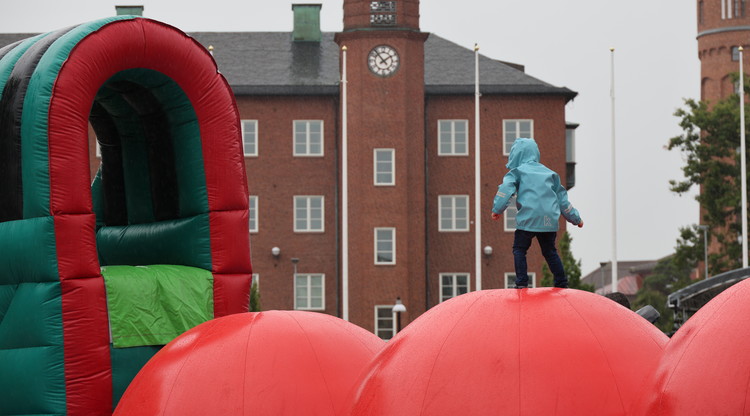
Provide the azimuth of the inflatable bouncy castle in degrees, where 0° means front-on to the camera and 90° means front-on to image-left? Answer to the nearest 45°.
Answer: approximately 315°

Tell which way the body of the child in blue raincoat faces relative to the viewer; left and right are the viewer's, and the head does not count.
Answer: facing away from the viewer and to the left of the viewer
